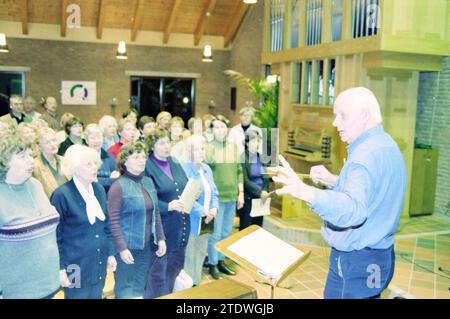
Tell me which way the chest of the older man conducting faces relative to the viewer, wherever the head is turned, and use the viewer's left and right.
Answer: facing to the left of the viewer

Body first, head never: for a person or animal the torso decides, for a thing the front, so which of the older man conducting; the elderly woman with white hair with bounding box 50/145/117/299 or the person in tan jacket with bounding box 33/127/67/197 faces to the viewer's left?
the older man conducting

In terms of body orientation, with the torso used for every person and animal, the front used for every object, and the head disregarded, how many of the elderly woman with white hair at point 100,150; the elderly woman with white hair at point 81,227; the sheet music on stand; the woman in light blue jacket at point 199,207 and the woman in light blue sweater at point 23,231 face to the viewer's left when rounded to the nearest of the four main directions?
0

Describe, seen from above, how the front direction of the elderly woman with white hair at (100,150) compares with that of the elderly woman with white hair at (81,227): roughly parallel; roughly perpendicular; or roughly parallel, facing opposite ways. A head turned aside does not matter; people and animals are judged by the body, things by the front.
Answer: roughly parallel

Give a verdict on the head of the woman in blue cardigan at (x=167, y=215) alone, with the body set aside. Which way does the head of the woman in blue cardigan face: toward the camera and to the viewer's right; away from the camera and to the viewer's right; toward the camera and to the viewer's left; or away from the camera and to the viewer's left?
toward the camera and to the viewer's right

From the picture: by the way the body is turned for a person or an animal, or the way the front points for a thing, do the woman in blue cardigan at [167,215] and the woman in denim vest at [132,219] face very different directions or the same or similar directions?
same or similar directions

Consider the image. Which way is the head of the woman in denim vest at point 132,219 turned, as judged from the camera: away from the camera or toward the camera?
toward the camera

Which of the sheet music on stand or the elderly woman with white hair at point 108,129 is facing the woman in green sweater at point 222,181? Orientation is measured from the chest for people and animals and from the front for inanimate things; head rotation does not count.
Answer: the elderly woman with white hair

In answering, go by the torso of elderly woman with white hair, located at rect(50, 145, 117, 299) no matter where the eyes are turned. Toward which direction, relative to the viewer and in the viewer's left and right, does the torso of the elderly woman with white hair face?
facing the viewer and to the right of the viewer

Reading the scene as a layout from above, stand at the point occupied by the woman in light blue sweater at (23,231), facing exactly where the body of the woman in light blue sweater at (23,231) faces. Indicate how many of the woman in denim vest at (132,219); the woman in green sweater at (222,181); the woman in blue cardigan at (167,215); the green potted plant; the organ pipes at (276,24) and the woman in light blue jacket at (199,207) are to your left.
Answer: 6

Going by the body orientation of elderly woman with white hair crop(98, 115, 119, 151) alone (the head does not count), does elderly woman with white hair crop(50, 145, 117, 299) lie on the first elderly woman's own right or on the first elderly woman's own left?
on the first elderly woman's own right

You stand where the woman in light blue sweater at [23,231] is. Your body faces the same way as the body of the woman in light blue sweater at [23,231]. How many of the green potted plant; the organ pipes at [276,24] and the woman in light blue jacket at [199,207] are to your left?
3
